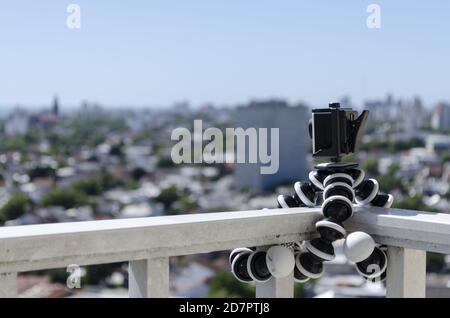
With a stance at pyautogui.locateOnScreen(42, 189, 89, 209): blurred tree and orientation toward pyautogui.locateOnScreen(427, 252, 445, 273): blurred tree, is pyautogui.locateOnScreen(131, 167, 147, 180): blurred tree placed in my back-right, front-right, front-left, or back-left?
back-left

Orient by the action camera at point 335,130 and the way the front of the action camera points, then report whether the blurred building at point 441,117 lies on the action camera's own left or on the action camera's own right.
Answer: on the action camera's own right

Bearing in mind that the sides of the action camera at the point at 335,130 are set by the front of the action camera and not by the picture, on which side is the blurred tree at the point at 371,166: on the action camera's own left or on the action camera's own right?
on the action camera's own right
